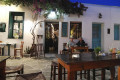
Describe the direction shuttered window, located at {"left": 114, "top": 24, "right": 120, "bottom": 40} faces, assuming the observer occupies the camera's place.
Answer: facing the viewer

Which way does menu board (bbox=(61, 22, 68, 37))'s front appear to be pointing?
toward the camera

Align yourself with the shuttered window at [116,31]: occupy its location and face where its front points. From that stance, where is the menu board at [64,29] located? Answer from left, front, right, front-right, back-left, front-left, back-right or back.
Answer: front-right

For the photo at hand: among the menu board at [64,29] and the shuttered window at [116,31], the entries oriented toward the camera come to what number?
2

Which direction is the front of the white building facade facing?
toward the camera
